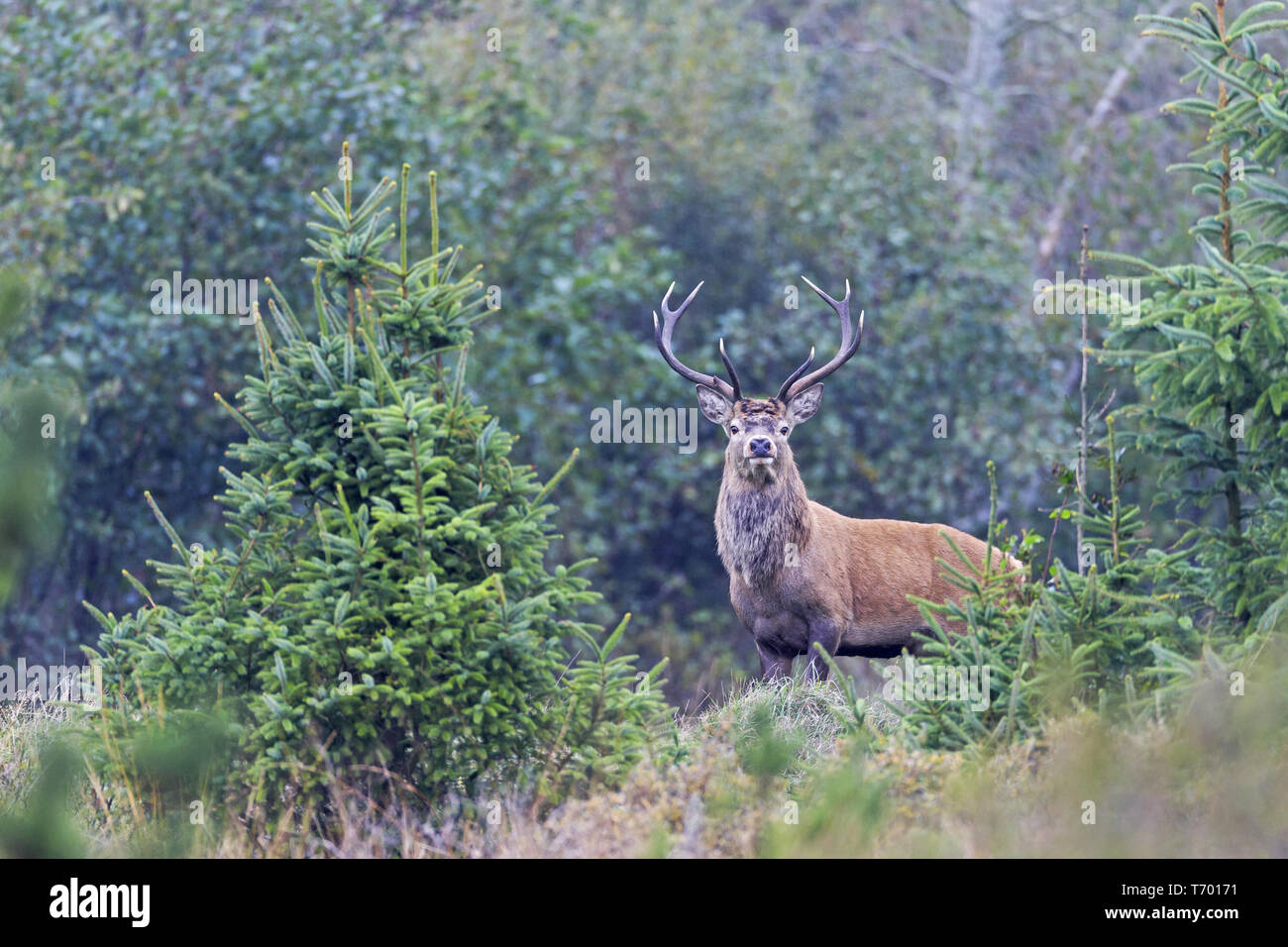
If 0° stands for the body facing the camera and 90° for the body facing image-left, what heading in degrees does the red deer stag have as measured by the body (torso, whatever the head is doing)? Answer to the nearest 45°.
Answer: approximately 45°
